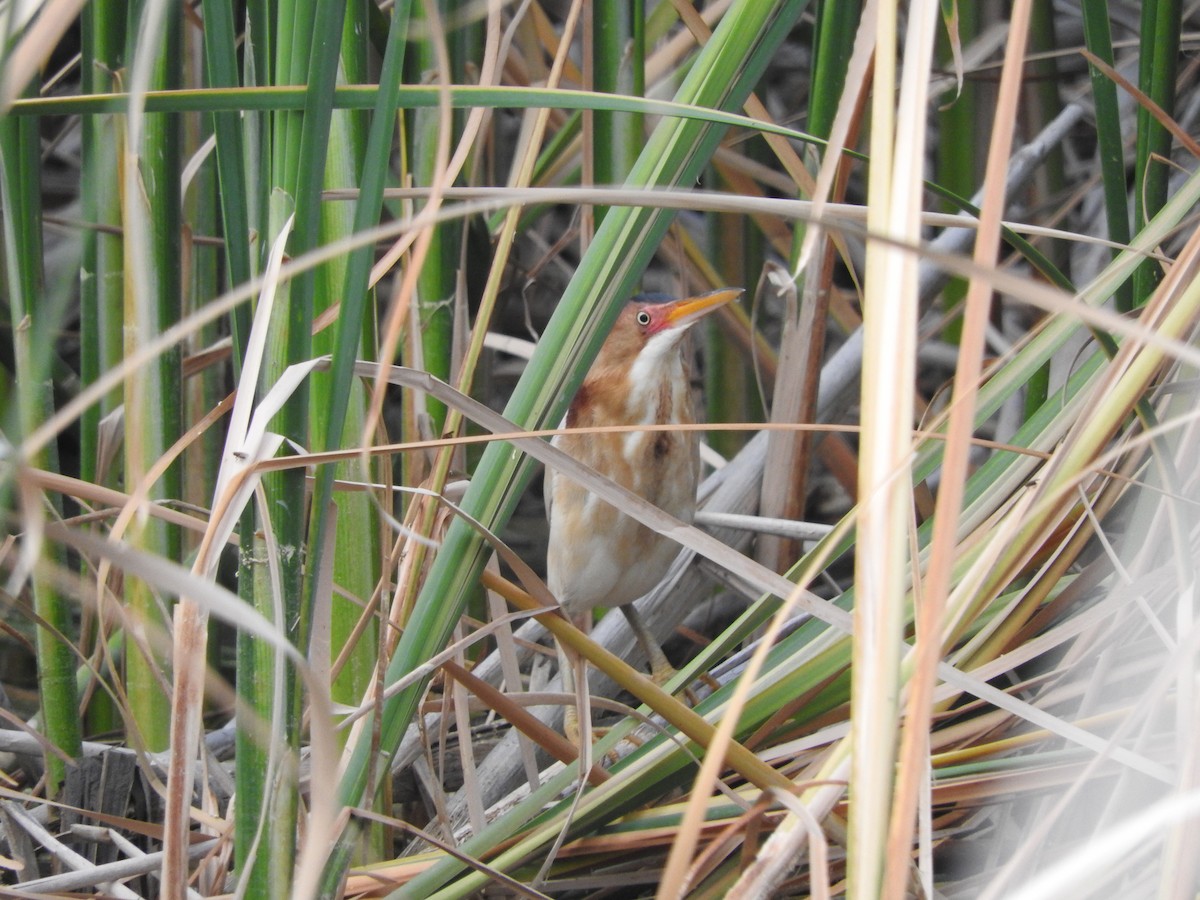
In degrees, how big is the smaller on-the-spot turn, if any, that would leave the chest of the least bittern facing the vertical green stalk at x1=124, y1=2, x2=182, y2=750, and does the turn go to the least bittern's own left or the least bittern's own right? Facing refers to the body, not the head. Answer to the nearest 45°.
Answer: approximately 90° to the least bittern's own right

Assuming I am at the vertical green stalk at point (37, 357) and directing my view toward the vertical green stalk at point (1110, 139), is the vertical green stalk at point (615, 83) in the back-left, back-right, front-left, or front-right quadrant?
front-left

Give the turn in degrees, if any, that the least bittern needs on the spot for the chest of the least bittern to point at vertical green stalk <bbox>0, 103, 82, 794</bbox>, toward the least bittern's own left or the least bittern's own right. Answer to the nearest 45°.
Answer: approximately 90° to the least bittern's own right

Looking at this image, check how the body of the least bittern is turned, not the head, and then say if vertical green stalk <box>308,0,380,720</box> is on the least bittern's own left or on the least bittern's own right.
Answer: on the least bittern's own right

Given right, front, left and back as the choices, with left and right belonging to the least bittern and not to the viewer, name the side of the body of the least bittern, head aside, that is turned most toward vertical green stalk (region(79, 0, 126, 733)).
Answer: right

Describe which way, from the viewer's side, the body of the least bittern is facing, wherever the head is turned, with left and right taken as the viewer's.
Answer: facing the viewer and to the right of the viewer
